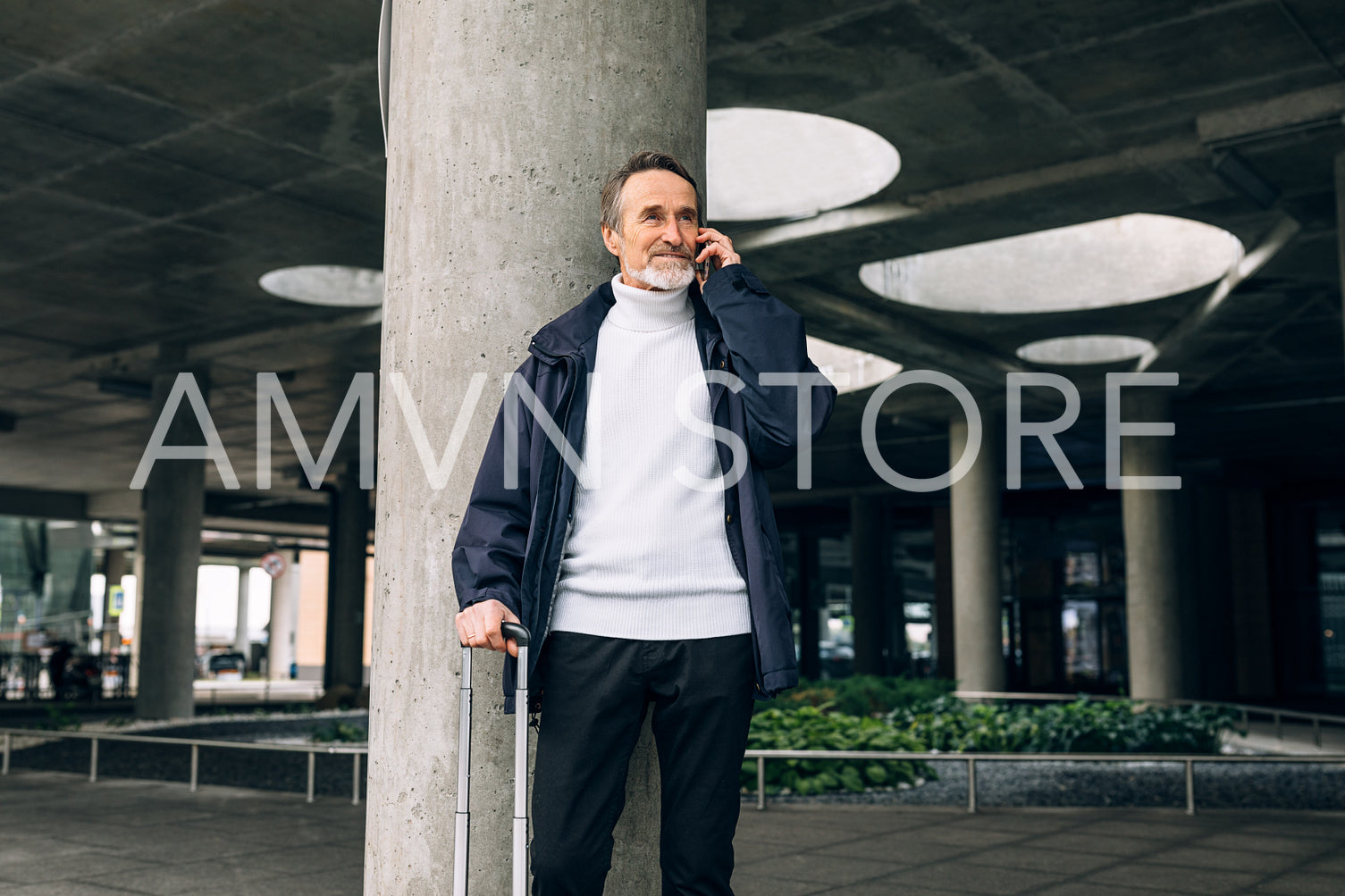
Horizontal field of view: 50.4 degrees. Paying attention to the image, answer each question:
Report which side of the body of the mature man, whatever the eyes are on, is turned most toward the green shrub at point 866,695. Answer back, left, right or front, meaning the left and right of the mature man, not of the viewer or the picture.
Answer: back

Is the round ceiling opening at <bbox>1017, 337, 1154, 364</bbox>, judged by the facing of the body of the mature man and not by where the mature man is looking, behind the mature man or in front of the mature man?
behind

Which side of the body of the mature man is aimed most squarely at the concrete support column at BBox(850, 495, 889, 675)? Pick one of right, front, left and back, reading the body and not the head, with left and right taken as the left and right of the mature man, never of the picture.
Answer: back

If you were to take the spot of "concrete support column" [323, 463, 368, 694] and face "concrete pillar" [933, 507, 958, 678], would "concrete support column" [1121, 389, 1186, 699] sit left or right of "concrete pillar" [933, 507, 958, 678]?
right

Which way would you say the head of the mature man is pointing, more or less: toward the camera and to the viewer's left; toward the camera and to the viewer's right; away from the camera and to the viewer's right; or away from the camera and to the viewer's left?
toward the camera and to the viewer's right

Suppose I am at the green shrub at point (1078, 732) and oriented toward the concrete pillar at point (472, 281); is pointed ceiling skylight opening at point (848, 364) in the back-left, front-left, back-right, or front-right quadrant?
back-right

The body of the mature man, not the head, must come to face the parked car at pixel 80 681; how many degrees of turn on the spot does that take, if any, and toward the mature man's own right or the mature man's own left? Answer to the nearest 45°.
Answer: approximately 135° to the mature man's own right

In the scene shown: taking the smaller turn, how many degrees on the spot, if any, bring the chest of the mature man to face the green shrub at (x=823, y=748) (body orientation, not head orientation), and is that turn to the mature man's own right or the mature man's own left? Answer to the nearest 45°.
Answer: approximately 180°

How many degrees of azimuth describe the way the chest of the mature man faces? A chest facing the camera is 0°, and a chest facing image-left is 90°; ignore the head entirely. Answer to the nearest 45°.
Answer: approximately 0°
